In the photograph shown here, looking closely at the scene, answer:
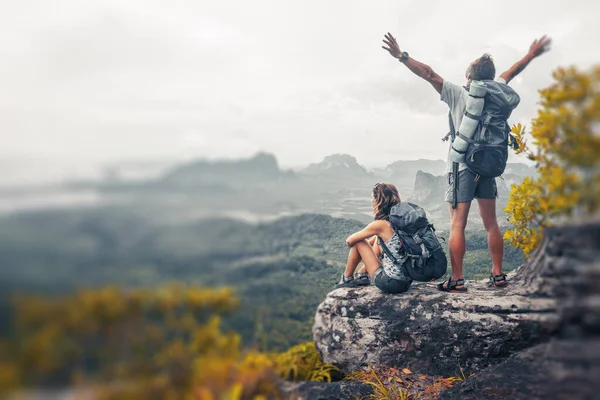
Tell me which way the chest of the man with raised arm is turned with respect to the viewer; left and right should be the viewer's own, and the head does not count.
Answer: facing away from the viewer and to the left of the viewer

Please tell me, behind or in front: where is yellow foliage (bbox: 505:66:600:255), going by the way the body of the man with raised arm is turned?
behind

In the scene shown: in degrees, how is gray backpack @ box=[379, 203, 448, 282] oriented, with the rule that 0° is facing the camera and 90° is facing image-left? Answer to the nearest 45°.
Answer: approximately 315°

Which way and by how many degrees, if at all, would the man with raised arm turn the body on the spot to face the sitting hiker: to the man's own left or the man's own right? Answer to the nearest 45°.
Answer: approximately 45° to the man's own left

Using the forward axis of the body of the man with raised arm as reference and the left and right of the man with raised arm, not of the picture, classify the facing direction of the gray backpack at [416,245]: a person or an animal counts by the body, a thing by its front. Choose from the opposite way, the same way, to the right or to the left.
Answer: the opposite way

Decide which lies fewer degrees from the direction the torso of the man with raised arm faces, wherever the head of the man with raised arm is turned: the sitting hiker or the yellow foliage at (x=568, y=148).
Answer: the sitting hiker
